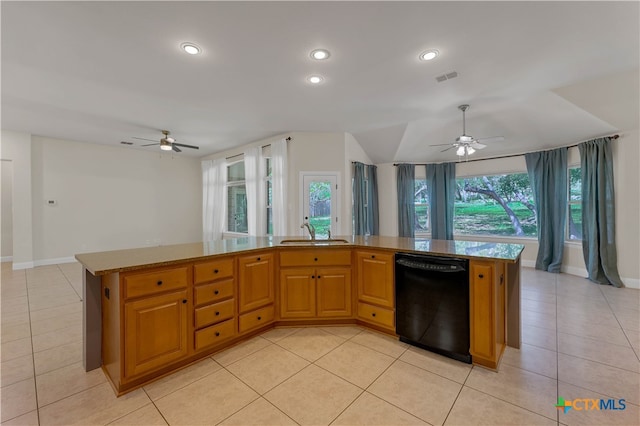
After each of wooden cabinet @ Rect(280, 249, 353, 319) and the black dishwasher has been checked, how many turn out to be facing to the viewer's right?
0

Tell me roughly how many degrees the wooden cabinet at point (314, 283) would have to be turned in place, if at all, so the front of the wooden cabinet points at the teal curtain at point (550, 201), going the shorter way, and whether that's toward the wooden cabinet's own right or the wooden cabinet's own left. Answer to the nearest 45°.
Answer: approximately 135° to the wooden cabinet's own left

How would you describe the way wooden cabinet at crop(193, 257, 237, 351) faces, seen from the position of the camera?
facing the viewer and to the right of the viewer

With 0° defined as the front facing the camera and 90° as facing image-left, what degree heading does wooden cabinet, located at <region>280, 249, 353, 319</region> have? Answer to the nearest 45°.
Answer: approximately 0°
